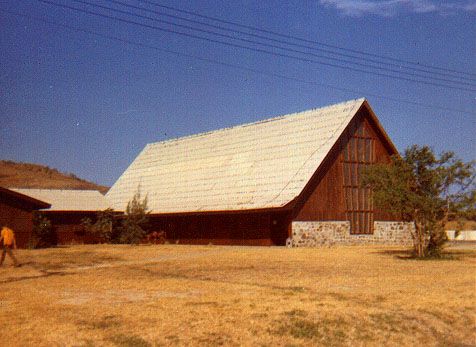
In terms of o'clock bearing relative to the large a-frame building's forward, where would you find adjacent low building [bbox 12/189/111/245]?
The adjacent low building is roughly at 5 o'clock from the large a-frame building.

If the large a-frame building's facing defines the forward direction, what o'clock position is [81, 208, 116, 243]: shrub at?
The shrub is roughly at 5 o'clock from the large a-frame building.

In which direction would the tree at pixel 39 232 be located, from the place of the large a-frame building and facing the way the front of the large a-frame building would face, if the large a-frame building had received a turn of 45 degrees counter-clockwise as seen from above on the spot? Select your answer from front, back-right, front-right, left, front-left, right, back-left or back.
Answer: back

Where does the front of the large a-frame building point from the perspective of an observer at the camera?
facing the viewer and to the right of the viewer

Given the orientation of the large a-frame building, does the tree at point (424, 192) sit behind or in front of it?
in front

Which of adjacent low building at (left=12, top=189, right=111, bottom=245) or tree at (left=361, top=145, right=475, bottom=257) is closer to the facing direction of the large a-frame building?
the tree

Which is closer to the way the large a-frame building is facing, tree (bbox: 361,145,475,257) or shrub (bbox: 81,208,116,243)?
the tree

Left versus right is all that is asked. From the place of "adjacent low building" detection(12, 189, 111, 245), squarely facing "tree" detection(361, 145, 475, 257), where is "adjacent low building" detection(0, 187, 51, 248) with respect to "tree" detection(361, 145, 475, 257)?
right

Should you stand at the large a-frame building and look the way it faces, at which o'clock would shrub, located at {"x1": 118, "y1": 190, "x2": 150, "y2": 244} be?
The shrub is roughly at 5 o'clock from the large a-frame building.
